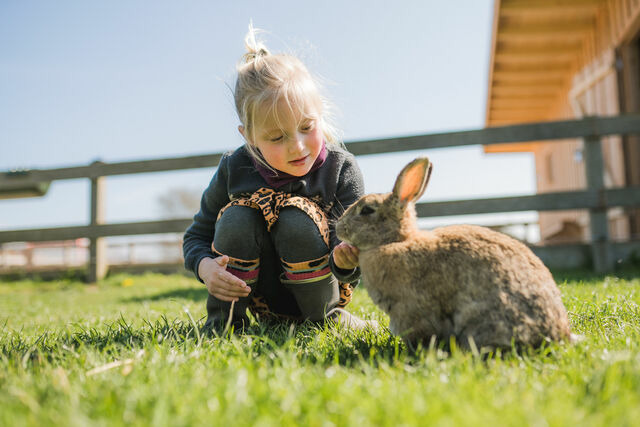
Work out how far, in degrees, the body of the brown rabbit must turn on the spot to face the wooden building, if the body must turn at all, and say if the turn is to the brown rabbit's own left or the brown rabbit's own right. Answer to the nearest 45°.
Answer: approximately 90° to the brown rabbit's own right

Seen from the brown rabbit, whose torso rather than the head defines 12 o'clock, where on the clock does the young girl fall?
The young girl is roughly at 1 o'clock from the brown rabbit.

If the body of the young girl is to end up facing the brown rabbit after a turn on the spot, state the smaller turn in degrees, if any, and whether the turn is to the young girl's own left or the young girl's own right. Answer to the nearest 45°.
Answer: approximately 45° to the young girl's own left

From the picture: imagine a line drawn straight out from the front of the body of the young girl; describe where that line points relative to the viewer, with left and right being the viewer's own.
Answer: facing the viewer

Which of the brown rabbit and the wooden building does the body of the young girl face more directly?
the brown rabbit

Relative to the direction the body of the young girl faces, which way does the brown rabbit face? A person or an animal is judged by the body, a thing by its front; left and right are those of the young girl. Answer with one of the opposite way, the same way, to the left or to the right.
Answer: to the right

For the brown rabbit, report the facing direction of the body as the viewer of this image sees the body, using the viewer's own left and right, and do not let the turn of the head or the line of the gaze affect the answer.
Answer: facing to the left of the viewer

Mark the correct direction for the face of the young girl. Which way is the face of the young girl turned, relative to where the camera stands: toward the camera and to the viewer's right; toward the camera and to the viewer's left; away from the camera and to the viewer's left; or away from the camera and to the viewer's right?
toward the camera and to the viewer's right

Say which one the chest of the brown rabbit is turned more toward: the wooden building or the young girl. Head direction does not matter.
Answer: the young girl

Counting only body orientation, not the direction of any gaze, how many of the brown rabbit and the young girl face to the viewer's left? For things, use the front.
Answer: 1

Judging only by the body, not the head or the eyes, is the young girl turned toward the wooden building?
no
